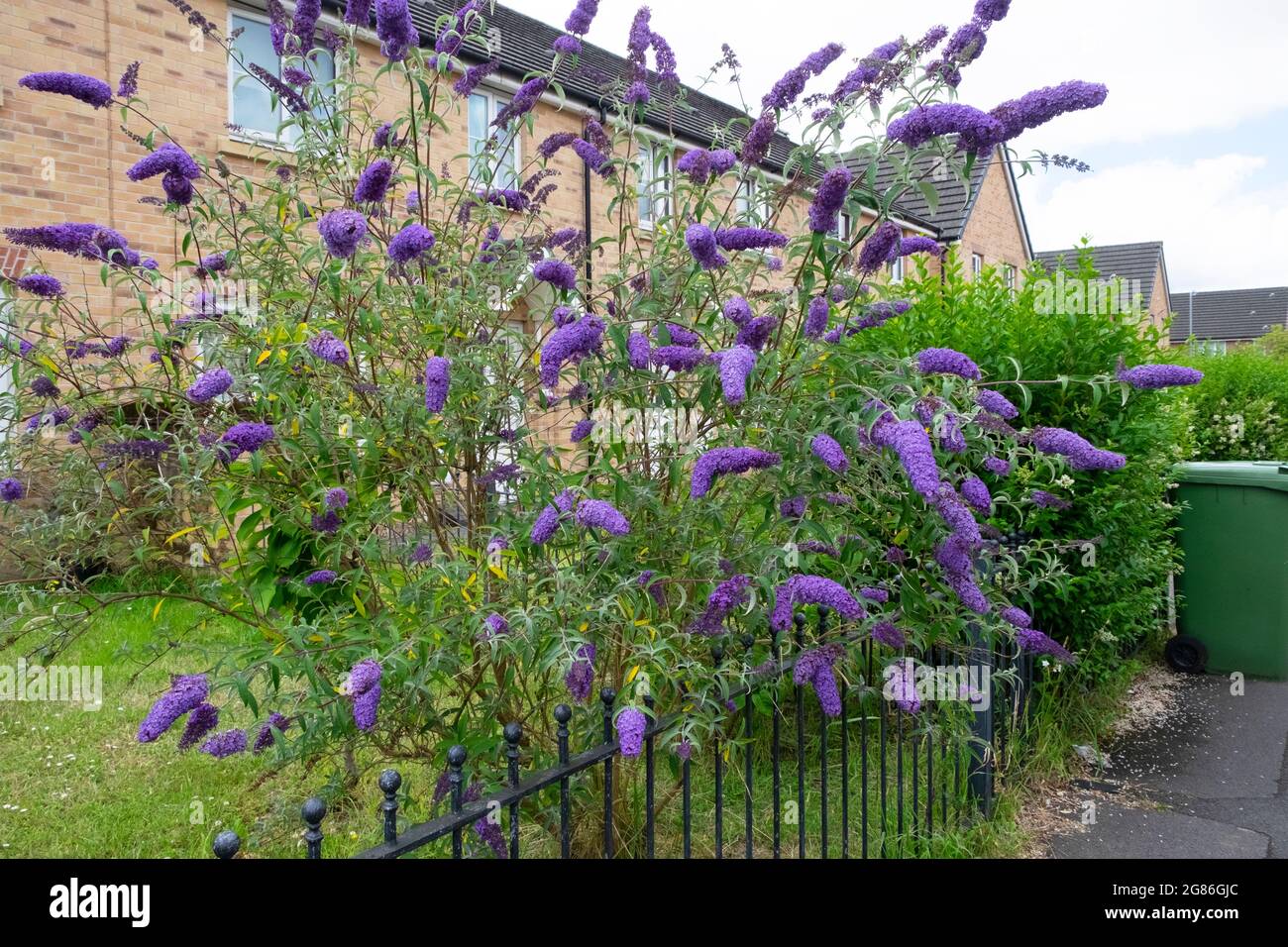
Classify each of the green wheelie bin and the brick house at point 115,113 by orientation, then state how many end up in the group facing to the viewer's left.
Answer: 0

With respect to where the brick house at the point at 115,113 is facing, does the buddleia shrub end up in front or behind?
in front

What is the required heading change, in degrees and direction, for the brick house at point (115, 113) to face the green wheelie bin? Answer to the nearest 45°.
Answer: approximately 45° to its left

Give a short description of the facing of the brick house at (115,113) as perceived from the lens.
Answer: facing the viewer and to the right of the viewer

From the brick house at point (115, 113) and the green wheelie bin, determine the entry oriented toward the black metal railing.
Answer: the brick house

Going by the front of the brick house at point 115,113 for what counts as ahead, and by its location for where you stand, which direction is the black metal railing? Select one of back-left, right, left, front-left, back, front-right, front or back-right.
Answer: front

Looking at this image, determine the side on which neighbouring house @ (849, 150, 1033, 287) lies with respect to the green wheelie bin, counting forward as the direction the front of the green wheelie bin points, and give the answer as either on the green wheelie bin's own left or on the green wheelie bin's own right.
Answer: on the green wheelie bin's own left

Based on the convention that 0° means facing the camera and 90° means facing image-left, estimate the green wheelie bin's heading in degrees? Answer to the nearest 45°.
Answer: approximately 270°

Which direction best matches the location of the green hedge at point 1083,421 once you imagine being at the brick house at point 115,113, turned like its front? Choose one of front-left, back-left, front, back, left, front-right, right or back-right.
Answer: front
